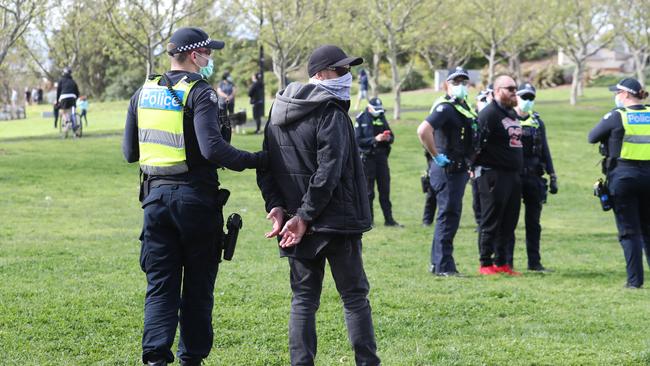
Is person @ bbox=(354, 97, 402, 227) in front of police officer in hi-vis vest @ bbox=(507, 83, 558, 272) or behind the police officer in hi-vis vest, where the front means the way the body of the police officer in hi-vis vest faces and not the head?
behind

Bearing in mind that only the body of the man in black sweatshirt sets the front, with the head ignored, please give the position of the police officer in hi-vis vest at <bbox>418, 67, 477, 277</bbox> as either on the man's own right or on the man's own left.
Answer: on the man's own right

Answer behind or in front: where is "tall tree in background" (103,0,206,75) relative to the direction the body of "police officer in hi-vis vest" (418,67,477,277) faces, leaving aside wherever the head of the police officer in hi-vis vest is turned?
behind

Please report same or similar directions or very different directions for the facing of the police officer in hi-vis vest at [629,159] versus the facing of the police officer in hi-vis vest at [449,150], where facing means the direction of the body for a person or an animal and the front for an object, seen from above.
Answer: very different directions
